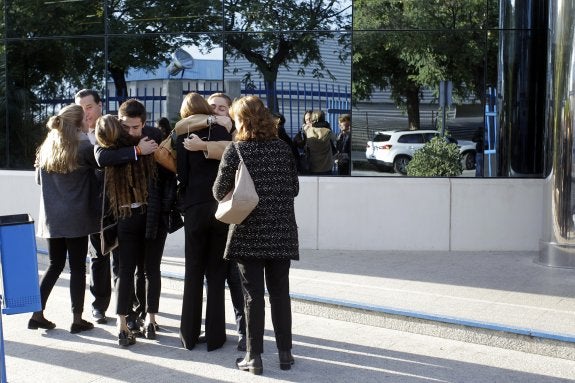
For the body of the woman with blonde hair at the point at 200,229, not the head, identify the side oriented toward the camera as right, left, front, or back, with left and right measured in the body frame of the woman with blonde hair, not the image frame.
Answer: back

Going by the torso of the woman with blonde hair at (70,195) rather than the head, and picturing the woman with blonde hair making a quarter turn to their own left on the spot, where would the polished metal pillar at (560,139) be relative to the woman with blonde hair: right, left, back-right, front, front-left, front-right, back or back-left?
back-right

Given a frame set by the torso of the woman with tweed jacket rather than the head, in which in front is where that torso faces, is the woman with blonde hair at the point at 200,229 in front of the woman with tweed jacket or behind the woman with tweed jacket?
in front

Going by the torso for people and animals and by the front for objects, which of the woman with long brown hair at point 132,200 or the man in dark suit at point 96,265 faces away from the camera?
the woman with long brown hair

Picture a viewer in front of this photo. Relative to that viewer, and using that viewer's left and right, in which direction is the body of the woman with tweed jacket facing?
facing away from the viewer and to the left of the viewer

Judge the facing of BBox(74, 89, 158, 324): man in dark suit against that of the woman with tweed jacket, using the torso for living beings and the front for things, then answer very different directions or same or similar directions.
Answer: very different directions

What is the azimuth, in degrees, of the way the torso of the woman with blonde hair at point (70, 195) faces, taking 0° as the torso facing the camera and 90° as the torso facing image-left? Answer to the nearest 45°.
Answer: approximately 225°

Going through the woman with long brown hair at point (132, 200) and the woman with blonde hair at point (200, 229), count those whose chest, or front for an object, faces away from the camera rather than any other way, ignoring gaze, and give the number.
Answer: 2

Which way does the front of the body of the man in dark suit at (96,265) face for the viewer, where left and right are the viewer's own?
facing the viewer and to the right of the viewer

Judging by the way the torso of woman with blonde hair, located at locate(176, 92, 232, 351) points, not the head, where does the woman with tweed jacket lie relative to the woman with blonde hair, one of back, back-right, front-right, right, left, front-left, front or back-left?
back-right

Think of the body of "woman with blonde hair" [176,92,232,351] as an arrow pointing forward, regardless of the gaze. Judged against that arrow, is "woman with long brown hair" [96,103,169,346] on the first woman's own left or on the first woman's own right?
on the first woman's own left

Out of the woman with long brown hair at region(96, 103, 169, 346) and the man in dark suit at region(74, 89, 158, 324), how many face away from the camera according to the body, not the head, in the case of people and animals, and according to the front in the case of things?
1

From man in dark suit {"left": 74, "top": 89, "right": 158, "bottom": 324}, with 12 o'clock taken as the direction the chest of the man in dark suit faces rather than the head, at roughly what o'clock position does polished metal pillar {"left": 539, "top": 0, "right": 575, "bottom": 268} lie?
The polished metal pillar is roughly at 10 o'clock from the man in dark suit.

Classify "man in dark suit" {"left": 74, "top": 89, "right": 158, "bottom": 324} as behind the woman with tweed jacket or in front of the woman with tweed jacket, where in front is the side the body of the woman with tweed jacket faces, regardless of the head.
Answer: in front

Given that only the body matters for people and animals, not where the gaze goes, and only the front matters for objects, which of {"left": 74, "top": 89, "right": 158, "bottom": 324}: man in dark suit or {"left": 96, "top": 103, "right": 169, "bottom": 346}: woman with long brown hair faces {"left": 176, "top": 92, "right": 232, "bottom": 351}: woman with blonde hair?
the man in dark suit

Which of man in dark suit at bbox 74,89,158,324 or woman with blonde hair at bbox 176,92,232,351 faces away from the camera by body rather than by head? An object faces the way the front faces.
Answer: the woman with blonde hair

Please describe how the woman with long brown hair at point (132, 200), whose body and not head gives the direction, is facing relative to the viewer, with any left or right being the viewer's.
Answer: facing away from the viewer
